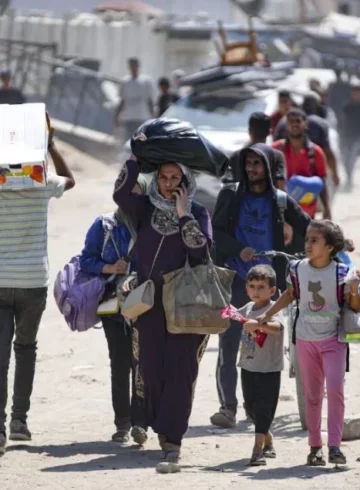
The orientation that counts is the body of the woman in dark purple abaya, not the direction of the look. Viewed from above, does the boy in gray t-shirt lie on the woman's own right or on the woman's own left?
on the woman's own left

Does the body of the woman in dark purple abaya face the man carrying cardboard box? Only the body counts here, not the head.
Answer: no

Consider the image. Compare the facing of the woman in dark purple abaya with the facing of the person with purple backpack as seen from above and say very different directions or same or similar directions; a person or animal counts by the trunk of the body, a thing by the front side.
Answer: same or similar directions

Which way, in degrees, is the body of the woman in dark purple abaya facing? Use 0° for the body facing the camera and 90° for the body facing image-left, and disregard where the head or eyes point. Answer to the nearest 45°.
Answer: approximately 0°

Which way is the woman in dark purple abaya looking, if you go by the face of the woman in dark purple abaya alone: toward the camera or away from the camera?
toward the camera

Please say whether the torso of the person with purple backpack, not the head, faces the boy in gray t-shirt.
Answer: no

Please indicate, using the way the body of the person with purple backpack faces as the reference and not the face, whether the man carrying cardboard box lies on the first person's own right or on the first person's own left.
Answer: on the first person's own right

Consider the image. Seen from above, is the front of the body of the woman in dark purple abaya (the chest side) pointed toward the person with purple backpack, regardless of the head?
no

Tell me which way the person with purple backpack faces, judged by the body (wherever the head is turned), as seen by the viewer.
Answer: toward the camera

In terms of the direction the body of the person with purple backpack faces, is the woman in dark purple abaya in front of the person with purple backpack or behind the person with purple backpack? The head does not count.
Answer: in front

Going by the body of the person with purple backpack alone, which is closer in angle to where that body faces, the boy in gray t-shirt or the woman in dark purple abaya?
the woman in dark purple abaya

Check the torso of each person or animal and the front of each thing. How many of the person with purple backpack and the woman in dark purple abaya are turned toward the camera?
2
